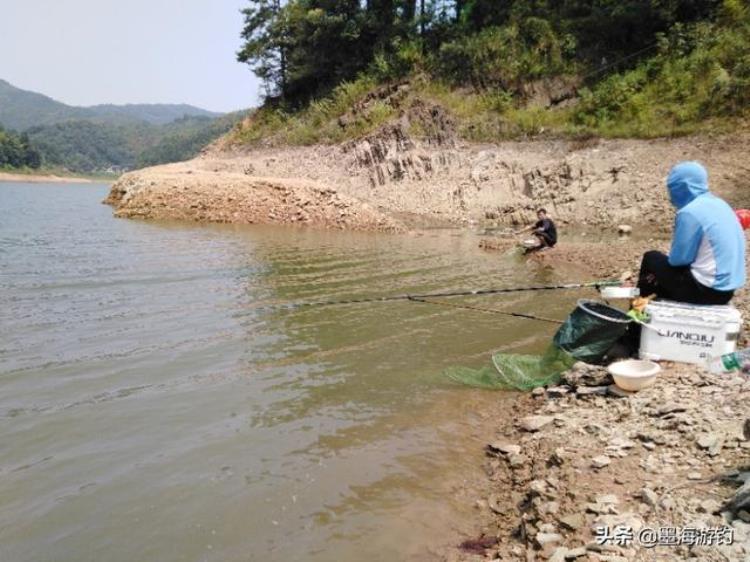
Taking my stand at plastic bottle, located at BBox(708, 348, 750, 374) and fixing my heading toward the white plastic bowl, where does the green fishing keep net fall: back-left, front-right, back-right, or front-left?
front-right

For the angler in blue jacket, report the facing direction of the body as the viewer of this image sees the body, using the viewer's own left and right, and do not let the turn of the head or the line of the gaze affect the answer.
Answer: facing away from the viewer and to the left of the viewer

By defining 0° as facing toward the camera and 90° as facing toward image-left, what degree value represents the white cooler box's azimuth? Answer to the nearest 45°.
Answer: approximately 0°

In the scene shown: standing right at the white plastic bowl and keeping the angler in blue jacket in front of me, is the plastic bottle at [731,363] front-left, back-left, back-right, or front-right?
front-right
